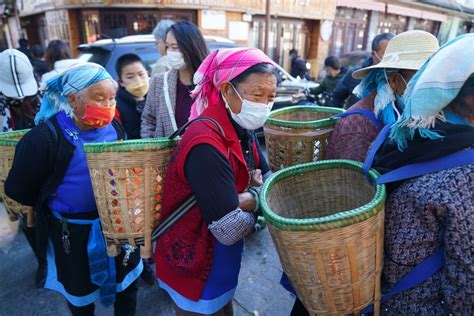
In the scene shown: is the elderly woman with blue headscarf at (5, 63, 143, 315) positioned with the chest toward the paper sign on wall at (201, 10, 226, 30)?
no

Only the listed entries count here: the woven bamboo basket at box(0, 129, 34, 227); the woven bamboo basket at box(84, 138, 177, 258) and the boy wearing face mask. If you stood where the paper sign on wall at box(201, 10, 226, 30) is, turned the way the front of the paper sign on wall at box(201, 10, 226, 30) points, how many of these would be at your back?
0

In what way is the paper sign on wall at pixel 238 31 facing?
toward the camera

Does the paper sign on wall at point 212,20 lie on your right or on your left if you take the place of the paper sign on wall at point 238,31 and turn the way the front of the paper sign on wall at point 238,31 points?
on your right

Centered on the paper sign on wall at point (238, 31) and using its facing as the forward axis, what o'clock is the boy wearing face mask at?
The boy wearing face mask is roughly at 12 o'clock from the paper sign on wall.

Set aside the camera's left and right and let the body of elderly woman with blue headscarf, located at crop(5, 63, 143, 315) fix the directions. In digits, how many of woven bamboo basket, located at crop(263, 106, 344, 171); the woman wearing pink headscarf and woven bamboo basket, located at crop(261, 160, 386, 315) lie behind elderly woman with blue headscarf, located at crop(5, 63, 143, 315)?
0

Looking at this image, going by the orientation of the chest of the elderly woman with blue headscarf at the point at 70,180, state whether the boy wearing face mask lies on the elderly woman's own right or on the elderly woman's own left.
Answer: on the elderly woman's own left

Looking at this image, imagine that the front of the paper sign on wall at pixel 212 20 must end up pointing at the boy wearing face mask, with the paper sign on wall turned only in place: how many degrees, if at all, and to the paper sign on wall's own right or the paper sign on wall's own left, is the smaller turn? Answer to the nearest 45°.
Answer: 0° — it already faces them

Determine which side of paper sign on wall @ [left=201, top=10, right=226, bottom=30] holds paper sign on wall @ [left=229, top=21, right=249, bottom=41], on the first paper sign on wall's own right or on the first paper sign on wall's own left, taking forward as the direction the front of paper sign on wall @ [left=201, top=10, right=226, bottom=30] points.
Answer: on the first paper sign on wall's own left

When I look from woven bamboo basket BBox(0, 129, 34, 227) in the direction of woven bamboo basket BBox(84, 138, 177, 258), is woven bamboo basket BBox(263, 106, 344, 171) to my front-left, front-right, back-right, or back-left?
front-left

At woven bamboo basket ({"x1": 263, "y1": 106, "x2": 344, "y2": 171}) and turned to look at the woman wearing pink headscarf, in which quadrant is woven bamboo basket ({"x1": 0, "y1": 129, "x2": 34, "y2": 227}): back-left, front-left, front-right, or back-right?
front-right

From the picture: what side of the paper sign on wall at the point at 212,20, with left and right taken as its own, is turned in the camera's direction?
front

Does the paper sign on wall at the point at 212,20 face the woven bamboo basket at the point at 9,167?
yes

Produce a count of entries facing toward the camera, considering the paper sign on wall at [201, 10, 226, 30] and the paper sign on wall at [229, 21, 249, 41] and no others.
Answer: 2

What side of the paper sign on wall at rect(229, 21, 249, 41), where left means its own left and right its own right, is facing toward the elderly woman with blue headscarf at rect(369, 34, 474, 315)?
front

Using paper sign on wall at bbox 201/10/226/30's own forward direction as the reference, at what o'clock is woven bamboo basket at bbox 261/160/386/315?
The woven bamboo basket is roughly at 12 o'clock from the paper sign on wall.
